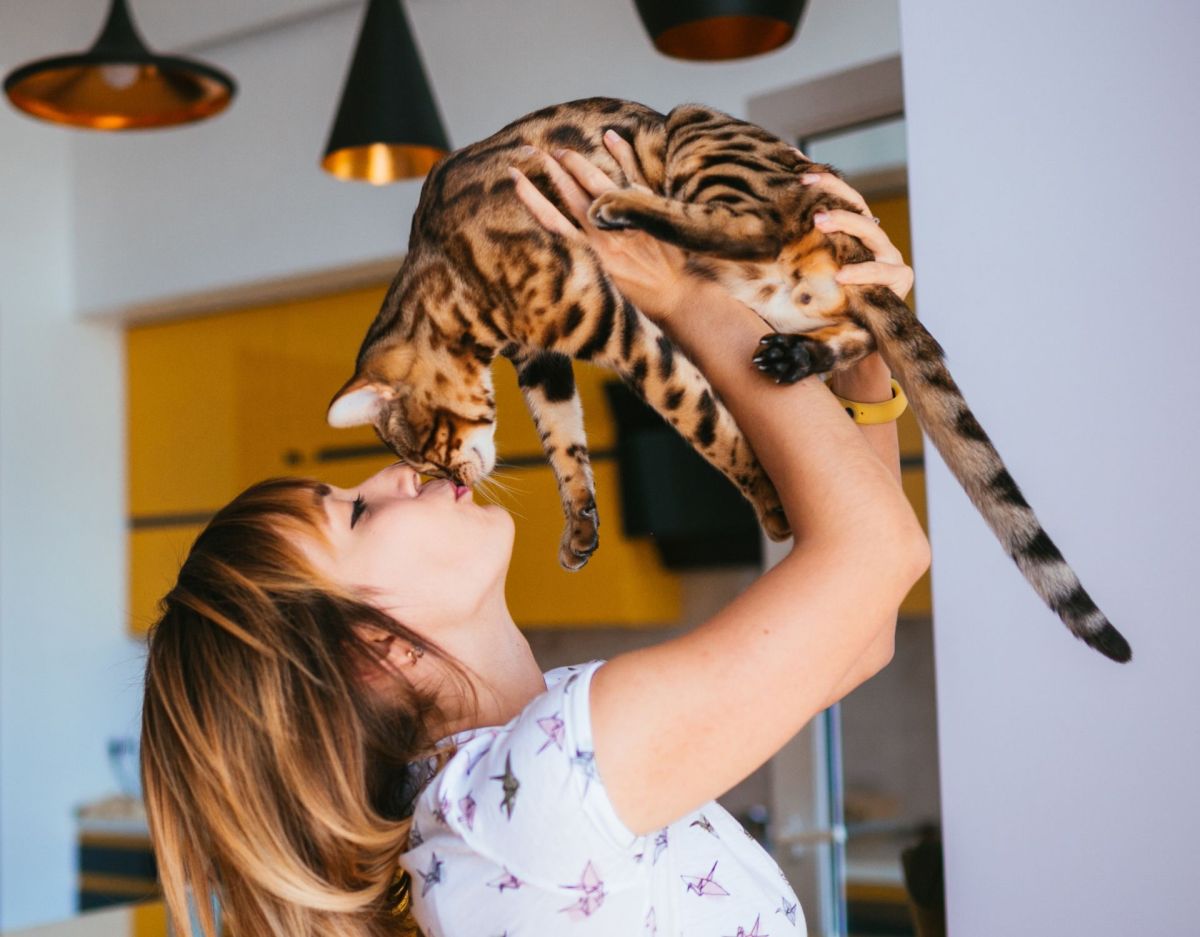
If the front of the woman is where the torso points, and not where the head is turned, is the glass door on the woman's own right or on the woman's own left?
on the woman's own left

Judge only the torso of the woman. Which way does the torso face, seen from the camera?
to the viewer's right

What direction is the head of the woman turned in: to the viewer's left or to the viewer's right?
to the viewer's right

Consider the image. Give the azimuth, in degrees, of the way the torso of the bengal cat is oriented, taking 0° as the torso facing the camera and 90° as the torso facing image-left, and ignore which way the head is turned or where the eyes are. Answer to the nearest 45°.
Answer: approximately 90°
